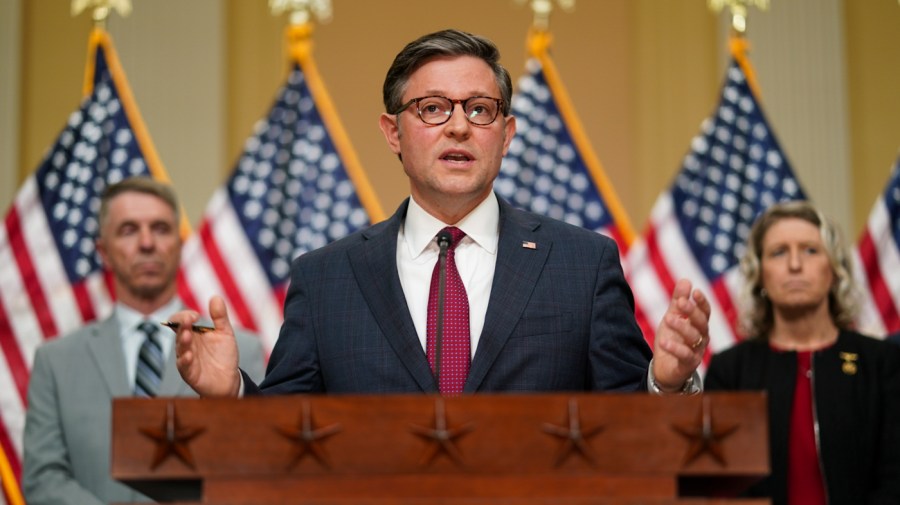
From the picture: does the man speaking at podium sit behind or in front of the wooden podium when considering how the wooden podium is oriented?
behind

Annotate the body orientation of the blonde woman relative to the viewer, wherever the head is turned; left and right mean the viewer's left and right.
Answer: facing the viewer

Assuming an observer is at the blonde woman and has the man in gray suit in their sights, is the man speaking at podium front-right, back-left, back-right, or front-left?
front-left

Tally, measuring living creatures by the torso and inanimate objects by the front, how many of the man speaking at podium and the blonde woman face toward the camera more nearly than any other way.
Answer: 2

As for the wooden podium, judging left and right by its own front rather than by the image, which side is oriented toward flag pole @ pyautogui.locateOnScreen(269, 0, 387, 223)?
back

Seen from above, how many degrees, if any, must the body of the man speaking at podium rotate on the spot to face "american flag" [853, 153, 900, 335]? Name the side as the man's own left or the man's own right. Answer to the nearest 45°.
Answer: approximately 135° to the man's own left

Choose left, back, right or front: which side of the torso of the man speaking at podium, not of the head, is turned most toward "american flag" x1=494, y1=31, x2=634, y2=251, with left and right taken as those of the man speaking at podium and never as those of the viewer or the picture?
back

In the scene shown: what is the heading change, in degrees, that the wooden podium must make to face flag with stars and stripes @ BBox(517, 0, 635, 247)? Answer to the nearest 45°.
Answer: approximately 180°

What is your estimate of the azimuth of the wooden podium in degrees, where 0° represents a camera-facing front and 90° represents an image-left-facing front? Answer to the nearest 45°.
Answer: approximately 0°

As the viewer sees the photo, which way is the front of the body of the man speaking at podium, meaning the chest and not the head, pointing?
toward the camera
